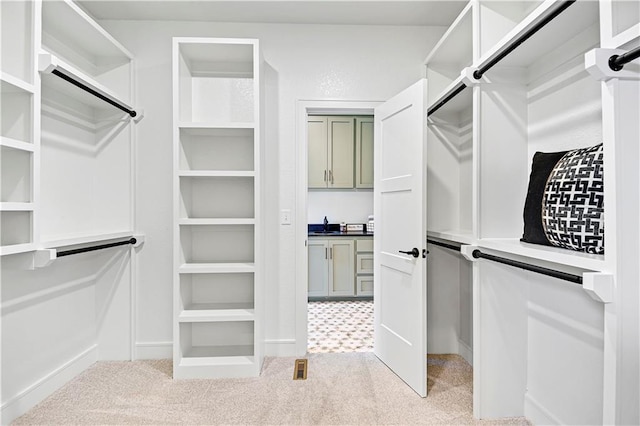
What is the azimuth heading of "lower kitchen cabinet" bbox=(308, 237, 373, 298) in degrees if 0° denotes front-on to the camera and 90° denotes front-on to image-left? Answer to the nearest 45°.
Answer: approximately 0°

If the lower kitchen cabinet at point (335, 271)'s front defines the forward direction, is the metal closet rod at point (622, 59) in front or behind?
in front

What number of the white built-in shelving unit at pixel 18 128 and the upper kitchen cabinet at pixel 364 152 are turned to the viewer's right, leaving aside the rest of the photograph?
1

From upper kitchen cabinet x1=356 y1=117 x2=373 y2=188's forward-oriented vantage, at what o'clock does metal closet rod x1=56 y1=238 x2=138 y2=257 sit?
The metal closet rod is roughly at 1 o'clock from the upper kitchen cabinet.

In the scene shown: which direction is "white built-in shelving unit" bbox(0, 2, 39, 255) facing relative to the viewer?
to the viewer's right

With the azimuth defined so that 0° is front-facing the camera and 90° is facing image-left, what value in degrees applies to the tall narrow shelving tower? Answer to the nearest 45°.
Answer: approximately 0°

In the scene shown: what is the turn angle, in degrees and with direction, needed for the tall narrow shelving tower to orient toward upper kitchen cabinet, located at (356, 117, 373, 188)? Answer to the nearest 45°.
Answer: approximately 135° to its left

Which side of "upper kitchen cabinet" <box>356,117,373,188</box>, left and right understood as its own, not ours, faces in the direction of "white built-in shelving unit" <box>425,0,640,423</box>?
front

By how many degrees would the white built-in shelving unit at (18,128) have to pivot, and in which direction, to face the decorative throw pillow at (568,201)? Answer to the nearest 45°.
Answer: approximately 45° to its right
